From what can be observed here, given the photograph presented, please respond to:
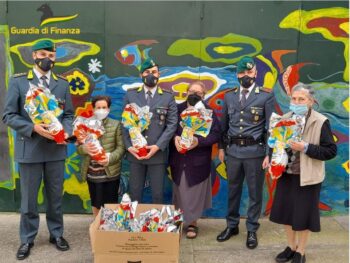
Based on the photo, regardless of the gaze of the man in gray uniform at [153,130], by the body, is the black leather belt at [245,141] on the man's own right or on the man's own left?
on the man's own left

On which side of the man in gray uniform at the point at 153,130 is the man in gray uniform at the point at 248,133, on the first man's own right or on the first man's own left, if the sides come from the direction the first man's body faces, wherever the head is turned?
on the first man's own left

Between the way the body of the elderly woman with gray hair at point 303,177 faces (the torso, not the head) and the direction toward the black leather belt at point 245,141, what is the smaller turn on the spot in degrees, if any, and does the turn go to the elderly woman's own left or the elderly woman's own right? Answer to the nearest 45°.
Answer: approximately 90° to the elderly woman's own right

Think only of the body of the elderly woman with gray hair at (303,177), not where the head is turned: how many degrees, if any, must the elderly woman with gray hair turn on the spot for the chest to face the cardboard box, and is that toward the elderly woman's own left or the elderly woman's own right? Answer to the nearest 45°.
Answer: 0° — they already face it

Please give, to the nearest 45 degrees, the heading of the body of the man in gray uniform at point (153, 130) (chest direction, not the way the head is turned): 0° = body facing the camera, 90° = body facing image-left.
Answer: approximately 0°

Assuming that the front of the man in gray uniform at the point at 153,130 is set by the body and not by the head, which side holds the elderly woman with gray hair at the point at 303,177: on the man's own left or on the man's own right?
on the man's own left

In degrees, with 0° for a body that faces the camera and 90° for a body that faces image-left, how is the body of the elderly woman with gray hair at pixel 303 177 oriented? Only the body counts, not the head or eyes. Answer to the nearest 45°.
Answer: approximately 45°

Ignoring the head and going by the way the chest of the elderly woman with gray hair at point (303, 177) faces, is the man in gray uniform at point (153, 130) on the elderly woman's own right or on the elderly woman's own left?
on the elderly woman's own right
